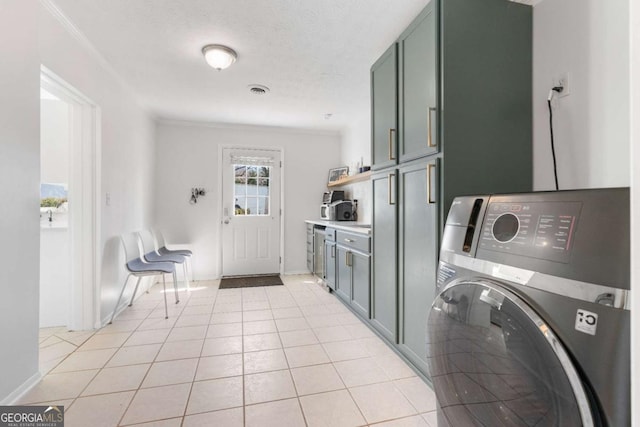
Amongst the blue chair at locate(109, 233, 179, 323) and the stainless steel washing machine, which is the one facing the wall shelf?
the blue chair

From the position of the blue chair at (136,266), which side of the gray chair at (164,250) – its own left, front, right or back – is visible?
right

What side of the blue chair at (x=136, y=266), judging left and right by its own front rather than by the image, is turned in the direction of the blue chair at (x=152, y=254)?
left

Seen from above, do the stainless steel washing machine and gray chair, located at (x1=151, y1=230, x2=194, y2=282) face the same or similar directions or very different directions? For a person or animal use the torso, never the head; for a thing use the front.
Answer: very different directions

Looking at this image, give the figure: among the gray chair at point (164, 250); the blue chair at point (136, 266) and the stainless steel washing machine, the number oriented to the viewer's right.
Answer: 2

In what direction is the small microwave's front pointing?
to the viewer's left

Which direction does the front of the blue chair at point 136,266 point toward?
to the viewer's right

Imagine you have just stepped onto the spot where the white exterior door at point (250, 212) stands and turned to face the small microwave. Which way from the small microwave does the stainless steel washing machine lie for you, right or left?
right

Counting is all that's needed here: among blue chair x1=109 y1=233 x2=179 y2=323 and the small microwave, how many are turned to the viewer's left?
1

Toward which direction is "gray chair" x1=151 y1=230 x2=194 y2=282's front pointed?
to the viewer's right
